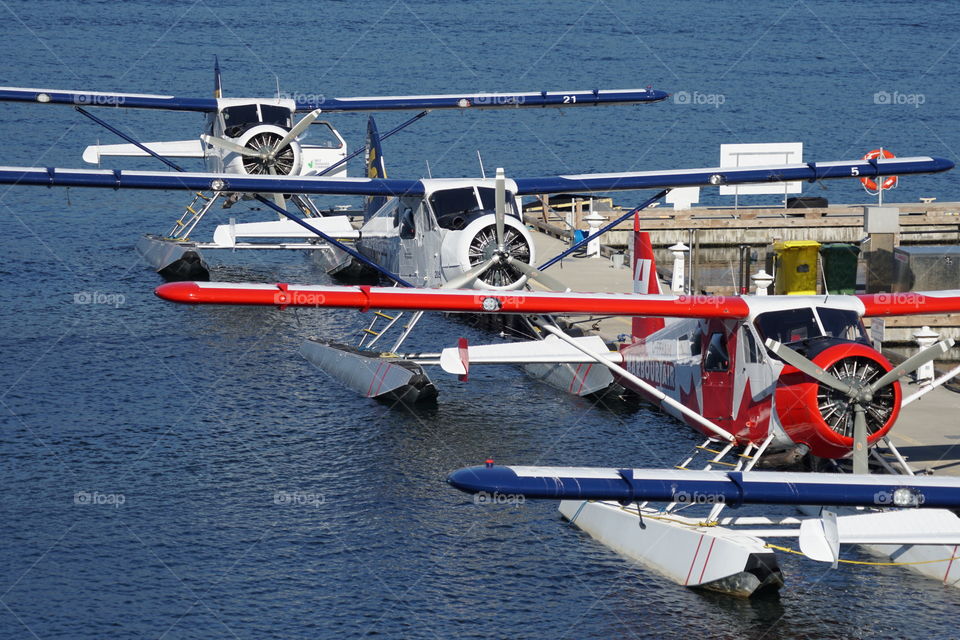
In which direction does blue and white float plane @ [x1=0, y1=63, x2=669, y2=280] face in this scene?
toward the camera

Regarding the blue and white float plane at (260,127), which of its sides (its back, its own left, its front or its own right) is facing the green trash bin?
left

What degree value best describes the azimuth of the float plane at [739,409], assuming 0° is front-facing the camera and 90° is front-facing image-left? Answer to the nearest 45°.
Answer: approximately 315°

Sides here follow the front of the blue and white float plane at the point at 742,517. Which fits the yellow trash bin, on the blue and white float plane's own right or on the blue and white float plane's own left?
on the blue and white float plane's own left

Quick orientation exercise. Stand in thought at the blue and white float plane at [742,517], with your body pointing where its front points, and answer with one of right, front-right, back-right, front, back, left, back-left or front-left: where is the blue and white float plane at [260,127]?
back

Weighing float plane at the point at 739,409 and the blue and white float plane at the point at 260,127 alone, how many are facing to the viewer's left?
0

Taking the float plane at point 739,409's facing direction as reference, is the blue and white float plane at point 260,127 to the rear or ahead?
to the rear

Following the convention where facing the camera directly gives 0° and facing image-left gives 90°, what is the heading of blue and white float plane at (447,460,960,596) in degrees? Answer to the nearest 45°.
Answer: approximately 315°

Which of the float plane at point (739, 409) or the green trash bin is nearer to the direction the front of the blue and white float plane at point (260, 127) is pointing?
the float plane
